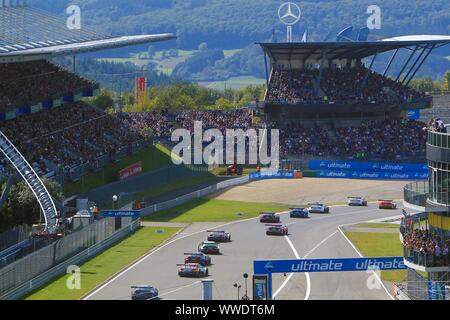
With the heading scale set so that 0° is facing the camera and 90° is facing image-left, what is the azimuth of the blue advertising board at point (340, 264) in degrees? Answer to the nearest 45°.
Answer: approximately 0°

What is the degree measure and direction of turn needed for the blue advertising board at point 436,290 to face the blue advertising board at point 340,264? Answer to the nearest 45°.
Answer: approximately 135° to its right

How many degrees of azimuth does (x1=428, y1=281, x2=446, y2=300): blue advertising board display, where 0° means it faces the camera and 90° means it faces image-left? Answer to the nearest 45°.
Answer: approximately 0°

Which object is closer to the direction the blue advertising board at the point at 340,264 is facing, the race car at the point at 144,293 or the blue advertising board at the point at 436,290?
the blue advertising board

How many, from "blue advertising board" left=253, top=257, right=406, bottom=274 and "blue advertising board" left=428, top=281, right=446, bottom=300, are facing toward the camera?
2

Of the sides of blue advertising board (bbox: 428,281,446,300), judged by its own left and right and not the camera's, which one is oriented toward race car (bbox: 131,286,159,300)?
right
